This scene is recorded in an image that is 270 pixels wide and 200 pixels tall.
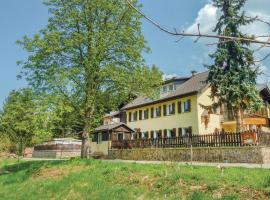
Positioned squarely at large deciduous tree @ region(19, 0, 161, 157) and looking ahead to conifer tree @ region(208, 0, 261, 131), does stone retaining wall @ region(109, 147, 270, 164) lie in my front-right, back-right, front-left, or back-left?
front-right

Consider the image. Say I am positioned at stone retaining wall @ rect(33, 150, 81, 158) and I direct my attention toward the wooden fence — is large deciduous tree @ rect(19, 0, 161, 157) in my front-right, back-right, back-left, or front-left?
front-right

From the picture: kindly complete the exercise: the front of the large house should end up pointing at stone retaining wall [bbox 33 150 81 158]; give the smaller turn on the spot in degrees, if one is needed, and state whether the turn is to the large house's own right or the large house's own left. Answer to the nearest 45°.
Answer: approximately 90° to the large house's own right

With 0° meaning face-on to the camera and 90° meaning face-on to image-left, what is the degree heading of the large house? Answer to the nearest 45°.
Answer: approximately 45°

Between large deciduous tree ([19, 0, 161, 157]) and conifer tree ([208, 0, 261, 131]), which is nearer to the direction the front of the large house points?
the large deciduous tree

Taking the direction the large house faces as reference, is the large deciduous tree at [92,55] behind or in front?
in front
